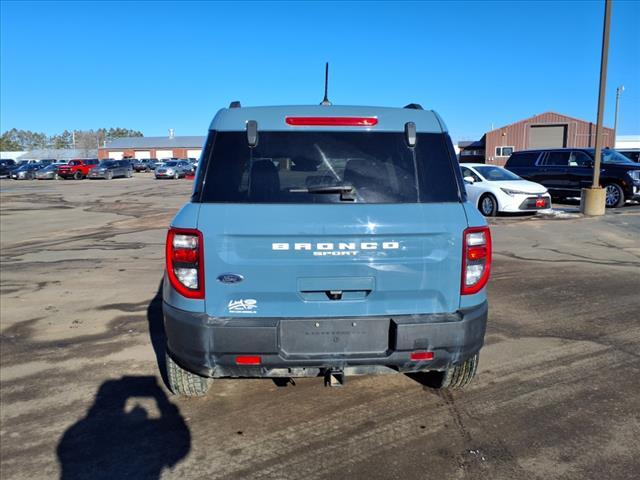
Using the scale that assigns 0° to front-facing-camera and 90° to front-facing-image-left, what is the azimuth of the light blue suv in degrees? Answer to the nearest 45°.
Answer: approximately 180°

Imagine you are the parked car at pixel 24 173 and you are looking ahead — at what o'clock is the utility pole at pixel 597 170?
The utility pole is roughly at 10 o'clock from the parked car.

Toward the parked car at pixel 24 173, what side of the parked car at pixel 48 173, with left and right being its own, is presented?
right

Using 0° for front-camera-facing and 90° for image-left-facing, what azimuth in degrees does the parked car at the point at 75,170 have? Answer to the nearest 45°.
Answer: approximately 45°

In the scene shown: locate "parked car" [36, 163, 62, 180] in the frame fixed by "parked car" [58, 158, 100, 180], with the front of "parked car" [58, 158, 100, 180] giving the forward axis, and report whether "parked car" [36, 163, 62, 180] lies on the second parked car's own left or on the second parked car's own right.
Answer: on the second parked car's own right

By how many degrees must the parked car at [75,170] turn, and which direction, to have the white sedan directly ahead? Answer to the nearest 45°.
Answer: approximately 45° to its left

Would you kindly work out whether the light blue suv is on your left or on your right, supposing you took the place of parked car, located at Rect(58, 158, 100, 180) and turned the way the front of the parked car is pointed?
on your left

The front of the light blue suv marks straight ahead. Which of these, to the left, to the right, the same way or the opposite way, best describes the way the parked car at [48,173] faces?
the opposite way

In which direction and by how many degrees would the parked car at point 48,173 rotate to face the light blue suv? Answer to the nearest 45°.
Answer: approximately 45° to its left

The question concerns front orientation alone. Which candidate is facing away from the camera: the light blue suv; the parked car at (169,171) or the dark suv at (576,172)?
the light blue suv

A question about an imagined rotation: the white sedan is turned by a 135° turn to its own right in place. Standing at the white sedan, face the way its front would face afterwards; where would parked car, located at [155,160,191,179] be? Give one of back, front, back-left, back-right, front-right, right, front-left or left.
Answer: front-right

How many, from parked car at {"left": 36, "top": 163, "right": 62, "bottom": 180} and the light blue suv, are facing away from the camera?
1

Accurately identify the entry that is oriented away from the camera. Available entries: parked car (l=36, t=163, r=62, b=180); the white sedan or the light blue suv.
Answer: the light blue suv

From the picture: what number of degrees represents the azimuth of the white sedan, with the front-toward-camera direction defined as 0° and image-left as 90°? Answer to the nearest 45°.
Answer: approximately 315°
